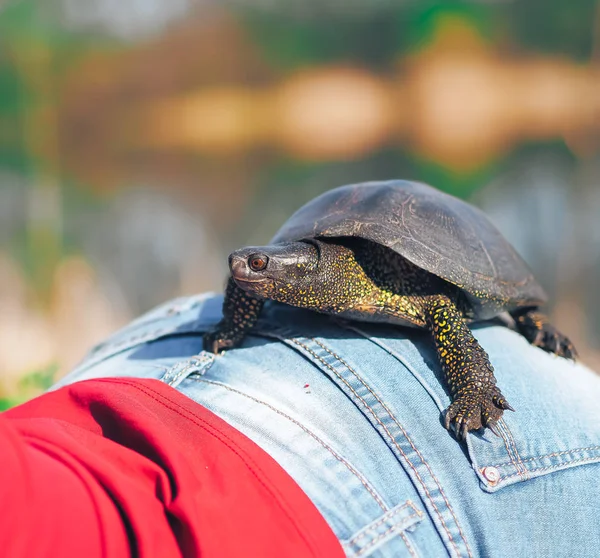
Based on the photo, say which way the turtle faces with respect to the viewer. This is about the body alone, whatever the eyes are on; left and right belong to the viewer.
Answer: facing the viewer and to the left of the viewer
